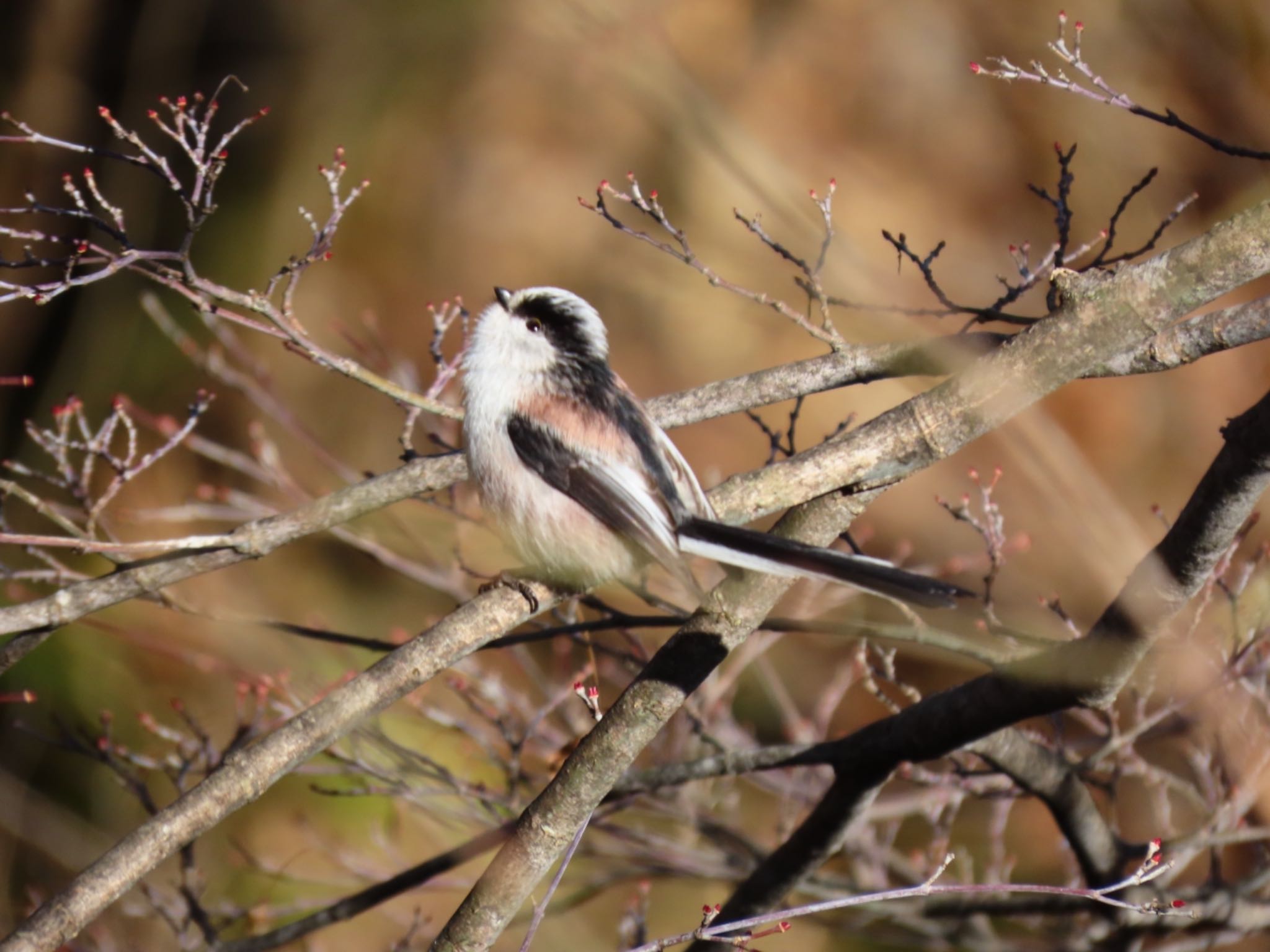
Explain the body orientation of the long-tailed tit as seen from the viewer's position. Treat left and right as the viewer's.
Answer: facing to the left of the viewer
